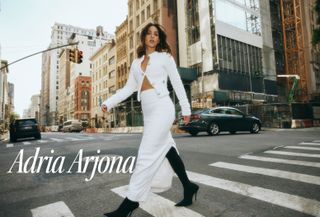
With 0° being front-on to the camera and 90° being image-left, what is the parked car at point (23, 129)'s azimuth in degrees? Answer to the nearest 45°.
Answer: approximately 180°

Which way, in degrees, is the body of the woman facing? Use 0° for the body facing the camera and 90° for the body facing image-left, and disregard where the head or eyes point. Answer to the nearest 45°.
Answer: approximately 45°

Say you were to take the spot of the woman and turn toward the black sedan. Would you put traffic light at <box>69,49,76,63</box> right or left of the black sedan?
left

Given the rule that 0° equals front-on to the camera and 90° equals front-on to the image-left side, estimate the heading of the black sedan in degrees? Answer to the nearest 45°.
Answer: approximately 225°

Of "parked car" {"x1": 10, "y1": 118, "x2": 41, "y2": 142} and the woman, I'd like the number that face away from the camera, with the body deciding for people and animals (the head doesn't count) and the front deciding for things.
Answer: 1

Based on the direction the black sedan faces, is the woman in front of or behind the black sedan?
behind
